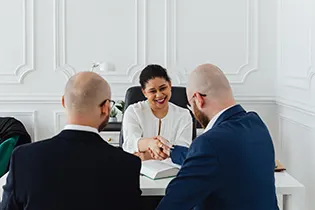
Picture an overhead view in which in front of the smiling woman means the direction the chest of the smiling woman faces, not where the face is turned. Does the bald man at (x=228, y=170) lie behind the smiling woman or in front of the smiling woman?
in front

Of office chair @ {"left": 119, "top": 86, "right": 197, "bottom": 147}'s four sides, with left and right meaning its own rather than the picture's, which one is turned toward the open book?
front

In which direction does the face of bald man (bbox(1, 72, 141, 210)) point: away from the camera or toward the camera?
away from the camera

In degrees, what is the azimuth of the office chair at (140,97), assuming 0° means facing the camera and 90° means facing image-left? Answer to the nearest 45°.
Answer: approximately 0°

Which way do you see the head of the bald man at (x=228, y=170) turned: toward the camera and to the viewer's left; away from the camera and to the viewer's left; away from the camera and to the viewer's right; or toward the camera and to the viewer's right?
away from the camera and to the viewer's left

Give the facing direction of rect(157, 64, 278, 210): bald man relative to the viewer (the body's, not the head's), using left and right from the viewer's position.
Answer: facing away from the viewer and to the left of the viewer

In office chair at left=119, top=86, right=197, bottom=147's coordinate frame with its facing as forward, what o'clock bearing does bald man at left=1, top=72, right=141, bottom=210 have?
The bald man is roughly at 12 o'clock from the office chair.

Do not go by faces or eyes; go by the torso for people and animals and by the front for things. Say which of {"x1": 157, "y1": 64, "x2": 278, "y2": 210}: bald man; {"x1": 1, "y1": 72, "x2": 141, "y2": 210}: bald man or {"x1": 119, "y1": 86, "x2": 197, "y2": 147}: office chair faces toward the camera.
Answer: the office chair

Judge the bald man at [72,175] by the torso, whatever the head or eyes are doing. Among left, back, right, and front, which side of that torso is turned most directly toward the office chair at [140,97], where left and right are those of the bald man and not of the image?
front

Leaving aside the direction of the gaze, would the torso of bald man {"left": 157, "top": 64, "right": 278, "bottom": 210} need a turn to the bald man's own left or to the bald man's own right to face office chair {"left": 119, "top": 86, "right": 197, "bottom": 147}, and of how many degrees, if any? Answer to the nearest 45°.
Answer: approximately 45° to the bald man's own right

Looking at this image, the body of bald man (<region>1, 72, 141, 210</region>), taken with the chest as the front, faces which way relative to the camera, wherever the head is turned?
away from the camera

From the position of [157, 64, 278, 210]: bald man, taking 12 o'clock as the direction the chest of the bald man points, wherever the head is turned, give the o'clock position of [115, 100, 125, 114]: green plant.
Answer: The green plant is roughly at 1 o'clock from the bald man.

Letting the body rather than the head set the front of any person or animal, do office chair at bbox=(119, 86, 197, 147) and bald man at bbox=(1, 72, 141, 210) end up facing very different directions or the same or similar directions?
very different directions
